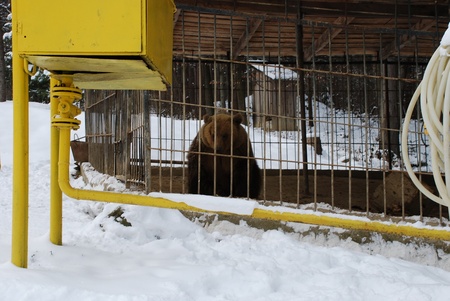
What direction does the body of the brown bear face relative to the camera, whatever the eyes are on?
toward the camera

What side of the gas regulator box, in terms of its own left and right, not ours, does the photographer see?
front

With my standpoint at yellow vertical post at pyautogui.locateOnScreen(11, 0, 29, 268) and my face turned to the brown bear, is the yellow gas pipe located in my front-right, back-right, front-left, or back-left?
front-right

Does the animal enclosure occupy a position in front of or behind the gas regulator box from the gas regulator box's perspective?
behind

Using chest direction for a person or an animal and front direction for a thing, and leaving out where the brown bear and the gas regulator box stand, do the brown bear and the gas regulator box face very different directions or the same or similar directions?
same or similar directions

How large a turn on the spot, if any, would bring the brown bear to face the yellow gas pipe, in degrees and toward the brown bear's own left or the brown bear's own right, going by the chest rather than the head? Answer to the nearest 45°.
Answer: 0° — it already faces it

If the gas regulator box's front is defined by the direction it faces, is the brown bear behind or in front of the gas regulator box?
behind

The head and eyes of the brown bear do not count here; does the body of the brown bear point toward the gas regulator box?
yes

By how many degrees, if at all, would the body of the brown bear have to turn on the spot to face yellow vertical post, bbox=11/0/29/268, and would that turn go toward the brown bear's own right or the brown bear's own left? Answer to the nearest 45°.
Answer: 0° — it already faces it

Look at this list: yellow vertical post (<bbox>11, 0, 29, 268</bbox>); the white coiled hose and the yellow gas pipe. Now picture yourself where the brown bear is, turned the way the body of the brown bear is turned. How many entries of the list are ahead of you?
3
